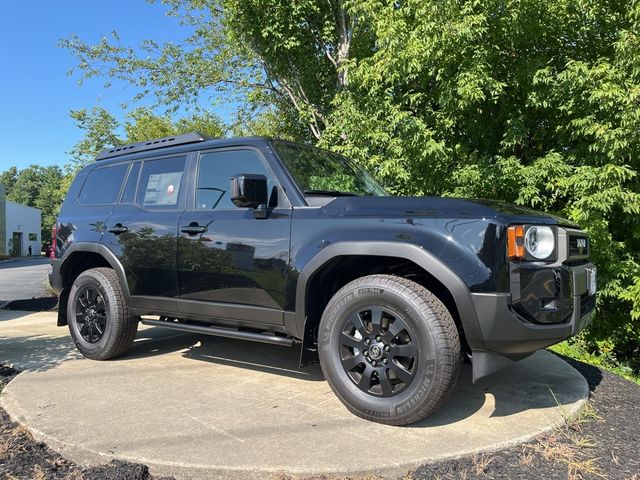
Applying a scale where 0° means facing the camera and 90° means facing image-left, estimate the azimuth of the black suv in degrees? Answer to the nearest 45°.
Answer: approximately 315°
